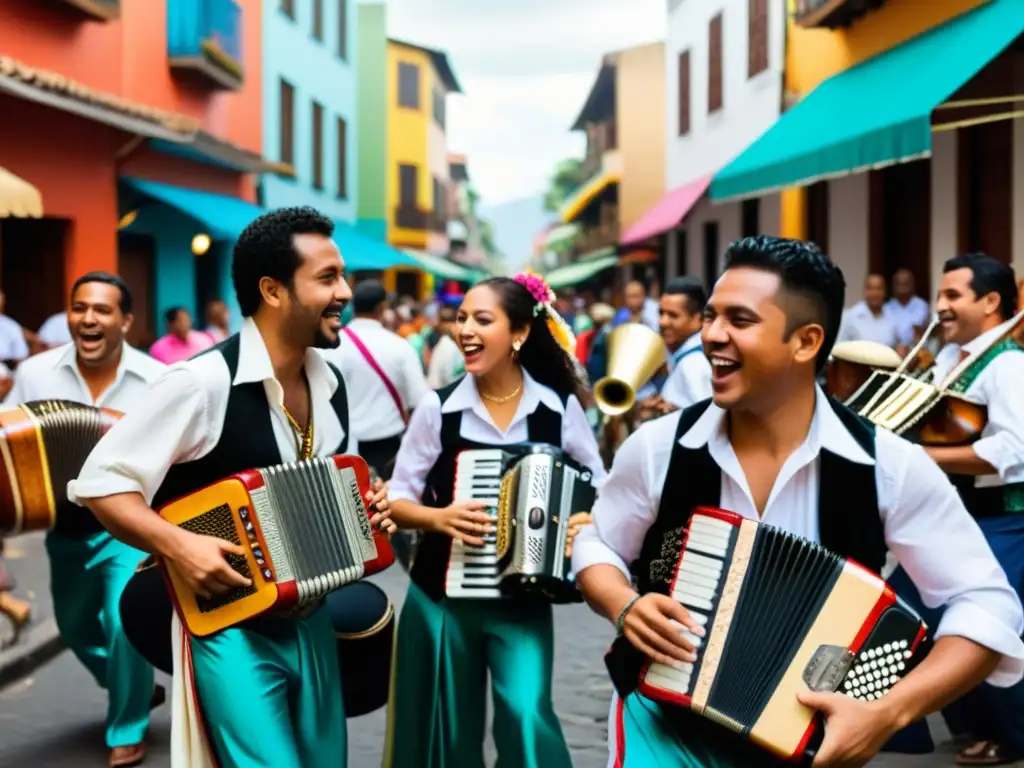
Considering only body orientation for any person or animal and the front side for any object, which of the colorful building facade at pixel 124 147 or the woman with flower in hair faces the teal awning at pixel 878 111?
the colorful building facade

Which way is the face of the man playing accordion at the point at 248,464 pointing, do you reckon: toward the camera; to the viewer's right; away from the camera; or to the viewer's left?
to the viewer's right

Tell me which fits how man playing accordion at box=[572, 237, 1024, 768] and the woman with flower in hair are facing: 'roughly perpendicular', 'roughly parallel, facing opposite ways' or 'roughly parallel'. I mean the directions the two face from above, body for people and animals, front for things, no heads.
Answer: roughly parallel

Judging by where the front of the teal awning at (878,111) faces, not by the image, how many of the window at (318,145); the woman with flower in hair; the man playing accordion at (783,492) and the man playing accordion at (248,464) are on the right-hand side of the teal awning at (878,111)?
1

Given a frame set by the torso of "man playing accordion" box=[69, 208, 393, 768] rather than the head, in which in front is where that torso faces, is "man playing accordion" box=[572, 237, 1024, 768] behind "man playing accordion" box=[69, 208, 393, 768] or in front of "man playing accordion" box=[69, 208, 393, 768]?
in front

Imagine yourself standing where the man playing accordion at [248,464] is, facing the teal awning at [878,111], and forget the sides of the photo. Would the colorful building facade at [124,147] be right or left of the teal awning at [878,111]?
left

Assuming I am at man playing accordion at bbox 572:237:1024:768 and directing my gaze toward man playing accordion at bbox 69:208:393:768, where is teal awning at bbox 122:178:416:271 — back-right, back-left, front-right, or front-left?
front-right

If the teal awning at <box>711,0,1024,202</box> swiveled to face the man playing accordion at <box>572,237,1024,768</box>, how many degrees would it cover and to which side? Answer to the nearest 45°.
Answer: approximately 45° to its left

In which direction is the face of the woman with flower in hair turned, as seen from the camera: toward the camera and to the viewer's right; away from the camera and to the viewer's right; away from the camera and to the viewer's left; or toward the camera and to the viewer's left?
toward the camera and to the viewer's left

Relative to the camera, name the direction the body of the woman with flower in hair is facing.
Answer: toward the camera

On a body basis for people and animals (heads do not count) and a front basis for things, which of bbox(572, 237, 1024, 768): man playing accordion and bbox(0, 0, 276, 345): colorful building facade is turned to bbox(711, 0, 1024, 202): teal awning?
the colorful building facade

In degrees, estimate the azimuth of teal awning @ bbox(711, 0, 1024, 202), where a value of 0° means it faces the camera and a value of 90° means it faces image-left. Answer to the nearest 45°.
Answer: approximately 45°

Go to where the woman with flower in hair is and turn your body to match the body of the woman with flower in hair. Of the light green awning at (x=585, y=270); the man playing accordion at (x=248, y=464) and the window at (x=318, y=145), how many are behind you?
2

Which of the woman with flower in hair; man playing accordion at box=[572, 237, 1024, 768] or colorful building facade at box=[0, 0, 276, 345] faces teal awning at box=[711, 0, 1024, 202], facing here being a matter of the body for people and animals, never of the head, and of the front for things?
the colorful building facade
